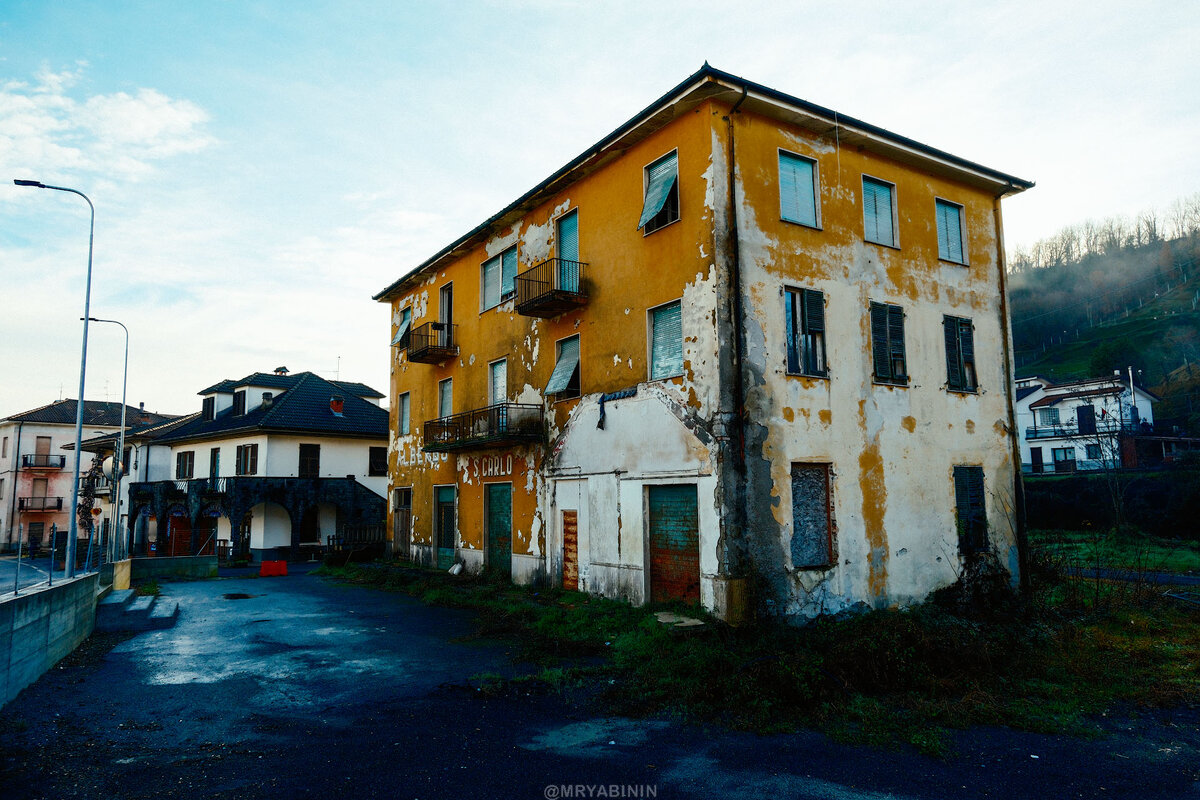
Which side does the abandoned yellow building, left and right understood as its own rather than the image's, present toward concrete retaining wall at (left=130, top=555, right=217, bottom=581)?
front

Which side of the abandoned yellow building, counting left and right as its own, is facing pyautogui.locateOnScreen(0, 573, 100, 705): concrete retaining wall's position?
front

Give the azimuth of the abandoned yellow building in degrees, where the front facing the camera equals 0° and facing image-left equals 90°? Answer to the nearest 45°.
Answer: approximately 45°
